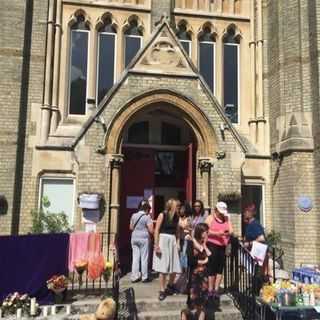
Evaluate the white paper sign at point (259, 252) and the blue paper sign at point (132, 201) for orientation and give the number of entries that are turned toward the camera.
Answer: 2

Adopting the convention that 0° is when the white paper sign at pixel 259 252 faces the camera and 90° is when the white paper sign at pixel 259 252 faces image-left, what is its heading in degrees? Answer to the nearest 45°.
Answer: approximately 0°

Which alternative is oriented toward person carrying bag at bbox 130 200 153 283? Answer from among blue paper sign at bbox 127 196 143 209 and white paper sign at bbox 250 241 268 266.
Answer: blue paper sign at bbox 127 196 143 209

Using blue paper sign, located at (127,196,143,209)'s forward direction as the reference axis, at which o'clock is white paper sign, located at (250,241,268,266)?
white paper sign, located at (250,241,268,266) is roughly at 11 o'clock from blue paper sign, located at (127,196,143,209).

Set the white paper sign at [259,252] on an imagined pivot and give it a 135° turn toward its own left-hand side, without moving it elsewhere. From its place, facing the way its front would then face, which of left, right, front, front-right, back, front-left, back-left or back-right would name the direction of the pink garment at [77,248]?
back-left

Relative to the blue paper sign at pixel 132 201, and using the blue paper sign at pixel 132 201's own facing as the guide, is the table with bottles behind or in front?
in front

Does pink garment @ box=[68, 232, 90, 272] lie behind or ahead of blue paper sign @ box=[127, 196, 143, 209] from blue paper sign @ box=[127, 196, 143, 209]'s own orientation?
ahead

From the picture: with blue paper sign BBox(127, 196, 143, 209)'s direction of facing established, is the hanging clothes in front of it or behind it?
in front

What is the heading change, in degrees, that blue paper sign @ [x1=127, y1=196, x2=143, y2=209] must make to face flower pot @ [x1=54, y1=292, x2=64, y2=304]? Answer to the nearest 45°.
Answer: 0° — it already faces it

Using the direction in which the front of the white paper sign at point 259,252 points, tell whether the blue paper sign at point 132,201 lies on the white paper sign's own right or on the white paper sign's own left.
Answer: on the white paper sign's own right

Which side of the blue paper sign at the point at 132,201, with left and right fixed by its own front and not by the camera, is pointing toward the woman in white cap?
front

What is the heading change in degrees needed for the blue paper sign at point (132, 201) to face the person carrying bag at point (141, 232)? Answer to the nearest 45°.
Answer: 0° — it already faces them
